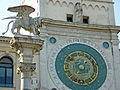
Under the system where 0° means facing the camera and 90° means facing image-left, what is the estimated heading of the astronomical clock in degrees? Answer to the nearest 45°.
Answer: approximately 315°
